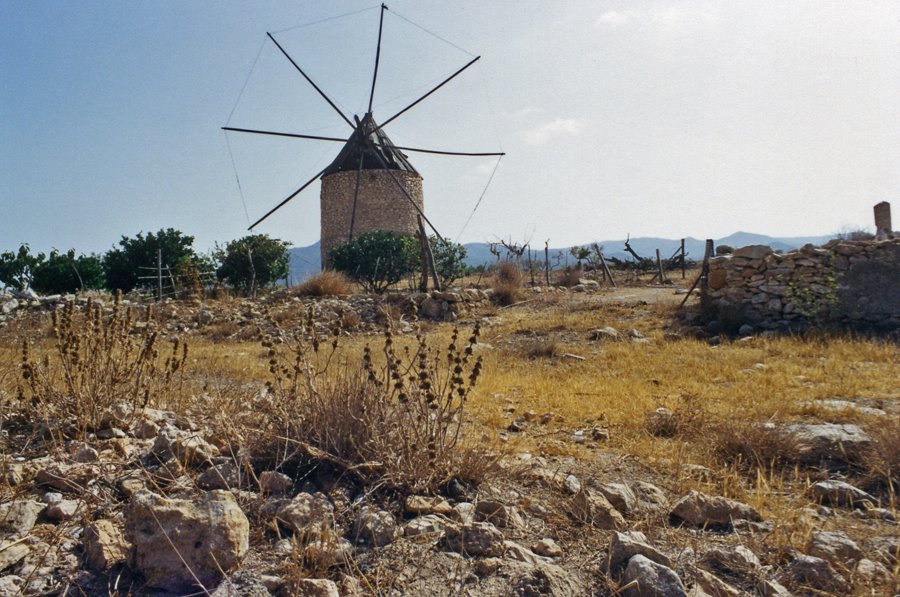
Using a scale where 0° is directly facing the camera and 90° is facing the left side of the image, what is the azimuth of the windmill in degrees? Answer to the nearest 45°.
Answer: approximately 0°

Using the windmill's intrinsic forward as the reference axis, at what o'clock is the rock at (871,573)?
The rock is roughly at 12 o'clock from the windmill.

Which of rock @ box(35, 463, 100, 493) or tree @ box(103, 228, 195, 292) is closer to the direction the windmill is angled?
the rock

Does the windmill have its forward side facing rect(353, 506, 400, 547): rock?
yes

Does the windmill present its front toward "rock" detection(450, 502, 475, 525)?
yes

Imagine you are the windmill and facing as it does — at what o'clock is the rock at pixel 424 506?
The rock is roughly at 12 o'clock from the windmill.
